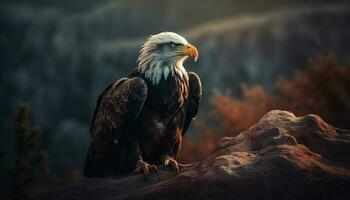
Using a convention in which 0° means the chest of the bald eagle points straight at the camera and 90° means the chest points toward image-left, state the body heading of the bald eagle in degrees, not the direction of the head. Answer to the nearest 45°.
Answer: approximately 315°

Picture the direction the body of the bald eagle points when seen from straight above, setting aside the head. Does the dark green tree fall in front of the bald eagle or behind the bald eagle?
behind
